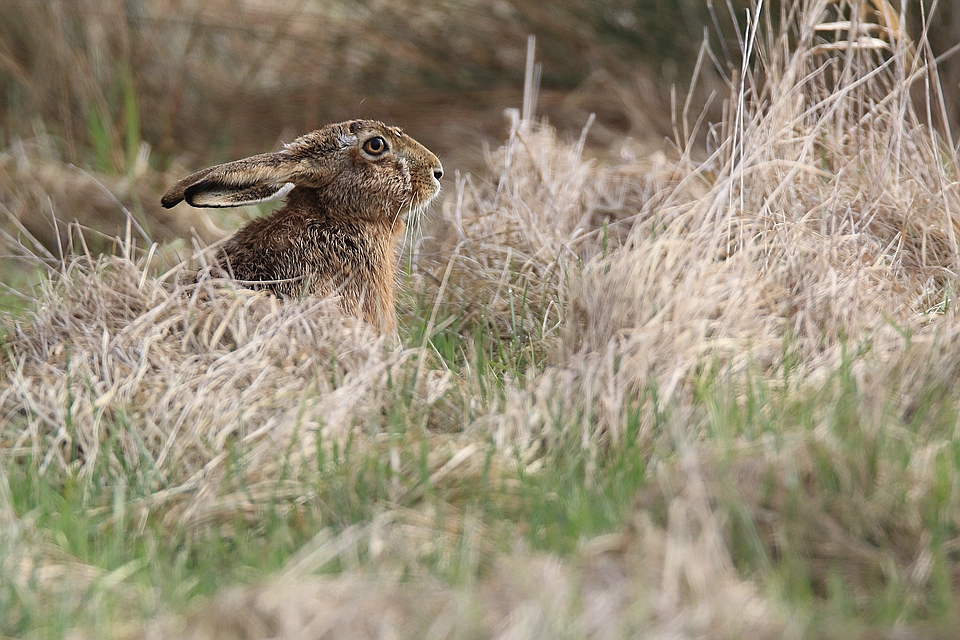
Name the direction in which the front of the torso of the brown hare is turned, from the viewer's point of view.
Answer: to the viewer's right
